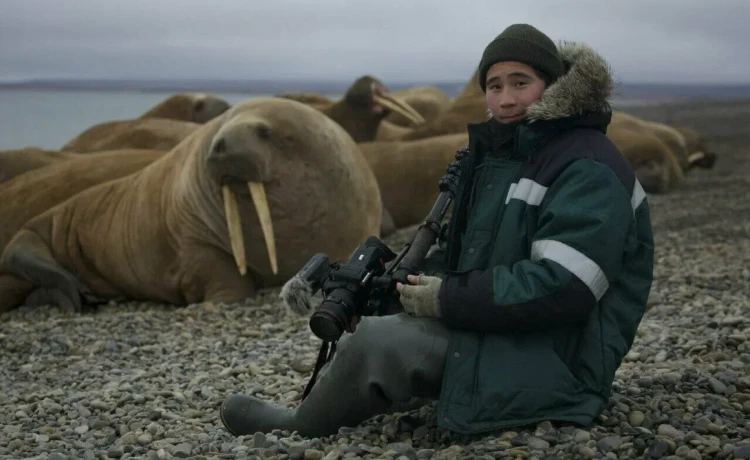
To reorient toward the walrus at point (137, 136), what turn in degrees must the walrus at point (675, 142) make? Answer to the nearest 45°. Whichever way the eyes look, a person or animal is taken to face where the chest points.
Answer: approximately 135° to its right

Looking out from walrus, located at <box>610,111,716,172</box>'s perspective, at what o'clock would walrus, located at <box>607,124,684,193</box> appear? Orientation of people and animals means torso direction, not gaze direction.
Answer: walrus, located at <box>607,124,684,193</box> is roughly at 3 o'clock from walrus, located at <box>610,111,716,172</box>.

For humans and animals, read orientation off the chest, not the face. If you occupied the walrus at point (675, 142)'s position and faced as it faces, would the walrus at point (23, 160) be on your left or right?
on your right

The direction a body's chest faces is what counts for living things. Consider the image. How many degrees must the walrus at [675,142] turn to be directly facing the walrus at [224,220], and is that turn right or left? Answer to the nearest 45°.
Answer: approximately 90° to its right

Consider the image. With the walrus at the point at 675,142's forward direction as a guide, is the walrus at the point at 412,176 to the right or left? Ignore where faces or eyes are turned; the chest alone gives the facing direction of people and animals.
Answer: on its right

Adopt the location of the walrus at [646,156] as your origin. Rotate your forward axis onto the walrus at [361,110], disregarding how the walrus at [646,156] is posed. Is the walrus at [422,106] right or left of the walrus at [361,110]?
right

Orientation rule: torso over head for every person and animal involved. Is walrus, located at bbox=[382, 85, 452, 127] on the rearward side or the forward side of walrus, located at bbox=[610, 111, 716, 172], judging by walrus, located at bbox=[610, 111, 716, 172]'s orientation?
on the rearward side

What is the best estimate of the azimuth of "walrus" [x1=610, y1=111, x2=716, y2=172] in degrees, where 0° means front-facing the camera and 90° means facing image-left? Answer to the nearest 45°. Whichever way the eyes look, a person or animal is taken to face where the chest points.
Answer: approximately 270°
